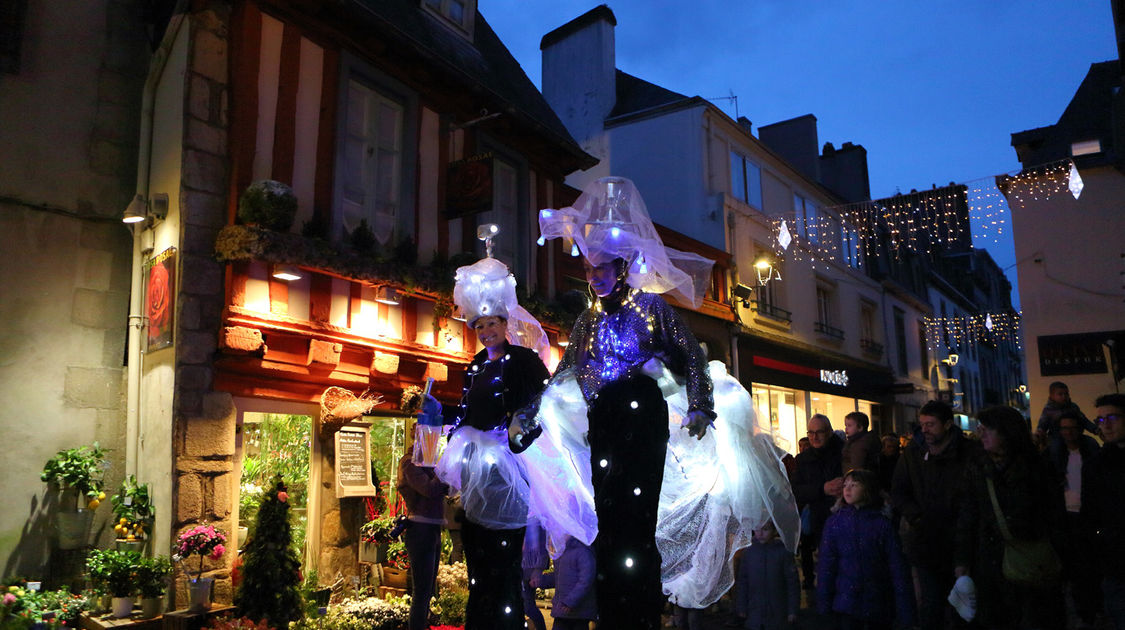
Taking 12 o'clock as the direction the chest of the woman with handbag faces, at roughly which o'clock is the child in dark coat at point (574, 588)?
The child in dark coat is roughly at 1 o'clock from the woman with handbag.

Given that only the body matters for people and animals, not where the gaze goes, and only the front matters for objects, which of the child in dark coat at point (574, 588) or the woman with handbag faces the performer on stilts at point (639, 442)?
the woman with handbag

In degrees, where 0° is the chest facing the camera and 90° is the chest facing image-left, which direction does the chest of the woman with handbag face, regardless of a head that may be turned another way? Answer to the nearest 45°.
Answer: approximately 45°

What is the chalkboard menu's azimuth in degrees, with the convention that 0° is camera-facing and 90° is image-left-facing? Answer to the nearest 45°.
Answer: approximately 0°

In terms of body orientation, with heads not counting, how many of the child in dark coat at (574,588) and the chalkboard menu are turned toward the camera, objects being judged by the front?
1
